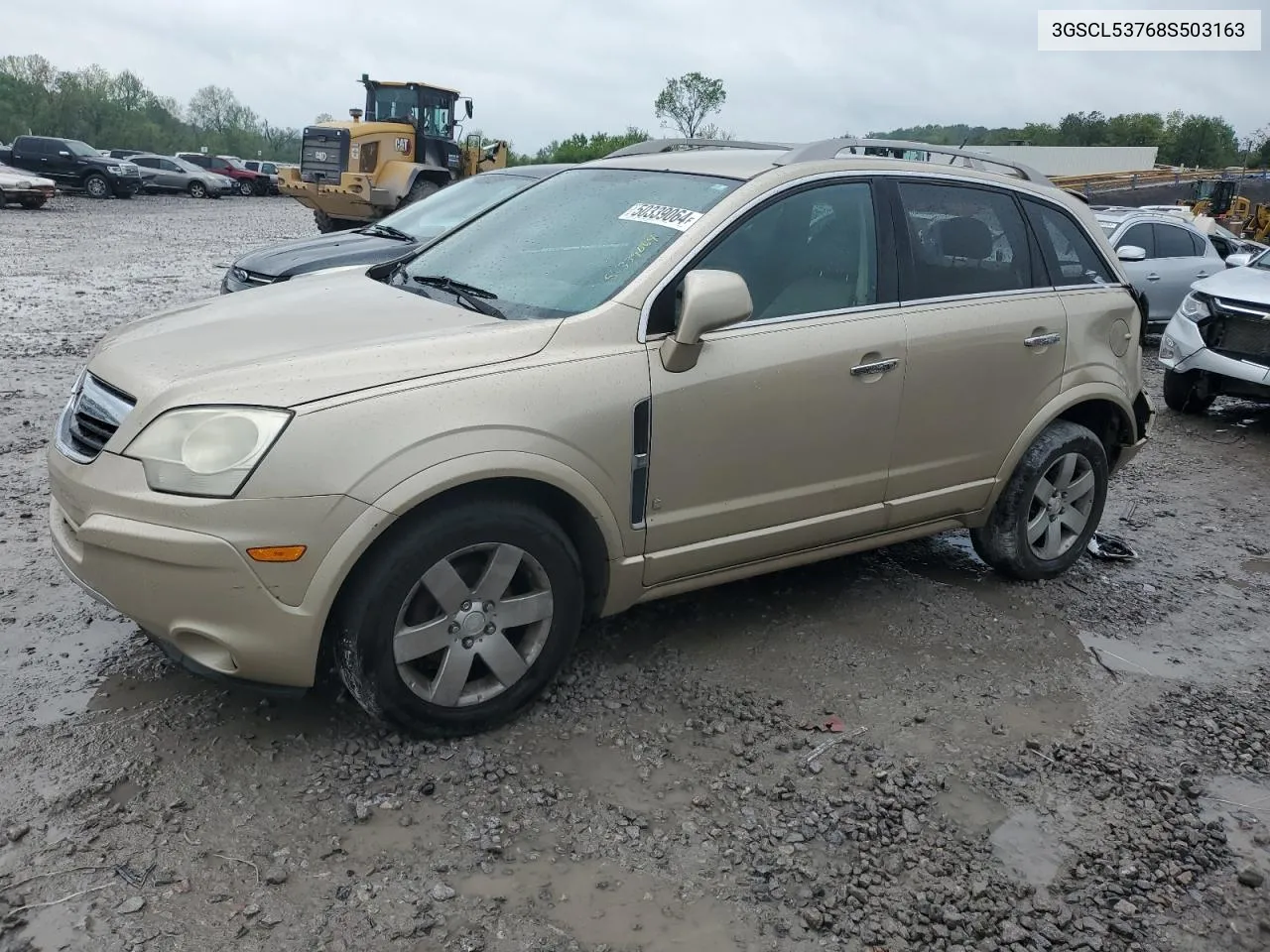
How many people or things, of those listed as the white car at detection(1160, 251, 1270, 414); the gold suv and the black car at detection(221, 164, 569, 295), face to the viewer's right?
0

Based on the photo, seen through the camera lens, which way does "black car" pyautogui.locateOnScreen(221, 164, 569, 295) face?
facing the viewer and to the left of the viewer

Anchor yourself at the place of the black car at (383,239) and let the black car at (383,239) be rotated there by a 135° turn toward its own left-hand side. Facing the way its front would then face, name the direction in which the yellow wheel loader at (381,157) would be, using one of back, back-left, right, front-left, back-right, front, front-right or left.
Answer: left

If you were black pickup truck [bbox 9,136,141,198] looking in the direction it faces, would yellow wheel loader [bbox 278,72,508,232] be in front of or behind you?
in front

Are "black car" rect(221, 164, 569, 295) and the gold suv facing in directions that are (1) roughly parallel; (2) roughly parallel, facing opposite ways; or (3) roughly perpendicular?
roughly parallel

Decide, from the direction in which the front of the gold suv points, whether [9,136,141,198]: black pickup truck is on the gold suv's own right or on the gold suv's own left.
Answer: on the gold suv's own right

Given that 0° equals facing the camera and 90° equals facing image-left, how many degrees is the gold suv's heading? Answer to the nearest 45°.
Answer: approximately 45°

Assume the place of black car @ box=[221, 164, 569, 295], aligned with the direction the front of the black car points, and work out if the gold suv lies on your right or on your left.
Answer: on your left

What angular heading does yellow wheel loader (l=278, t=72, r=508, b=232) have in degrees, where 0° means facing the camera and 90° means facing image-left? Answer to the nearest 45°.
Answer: approximately 225°

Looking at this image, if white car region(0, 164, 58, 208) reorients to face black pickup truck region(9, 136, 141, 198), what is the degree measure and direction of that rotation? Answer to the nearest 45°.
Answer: approximately 135° to its left

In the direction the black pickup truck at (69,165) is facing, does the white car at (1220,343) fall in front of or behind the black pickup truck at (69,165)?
in front

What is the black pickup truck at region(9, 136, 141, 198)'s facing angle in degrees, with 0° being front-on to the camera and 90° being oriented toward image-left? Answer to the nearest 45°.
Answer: approximately 315°

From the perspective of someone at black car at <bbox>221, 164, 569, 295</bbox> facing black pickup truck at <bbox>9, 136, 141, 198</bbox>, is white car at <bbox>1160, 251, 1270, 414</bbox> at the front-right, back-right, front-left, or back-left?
back-right
